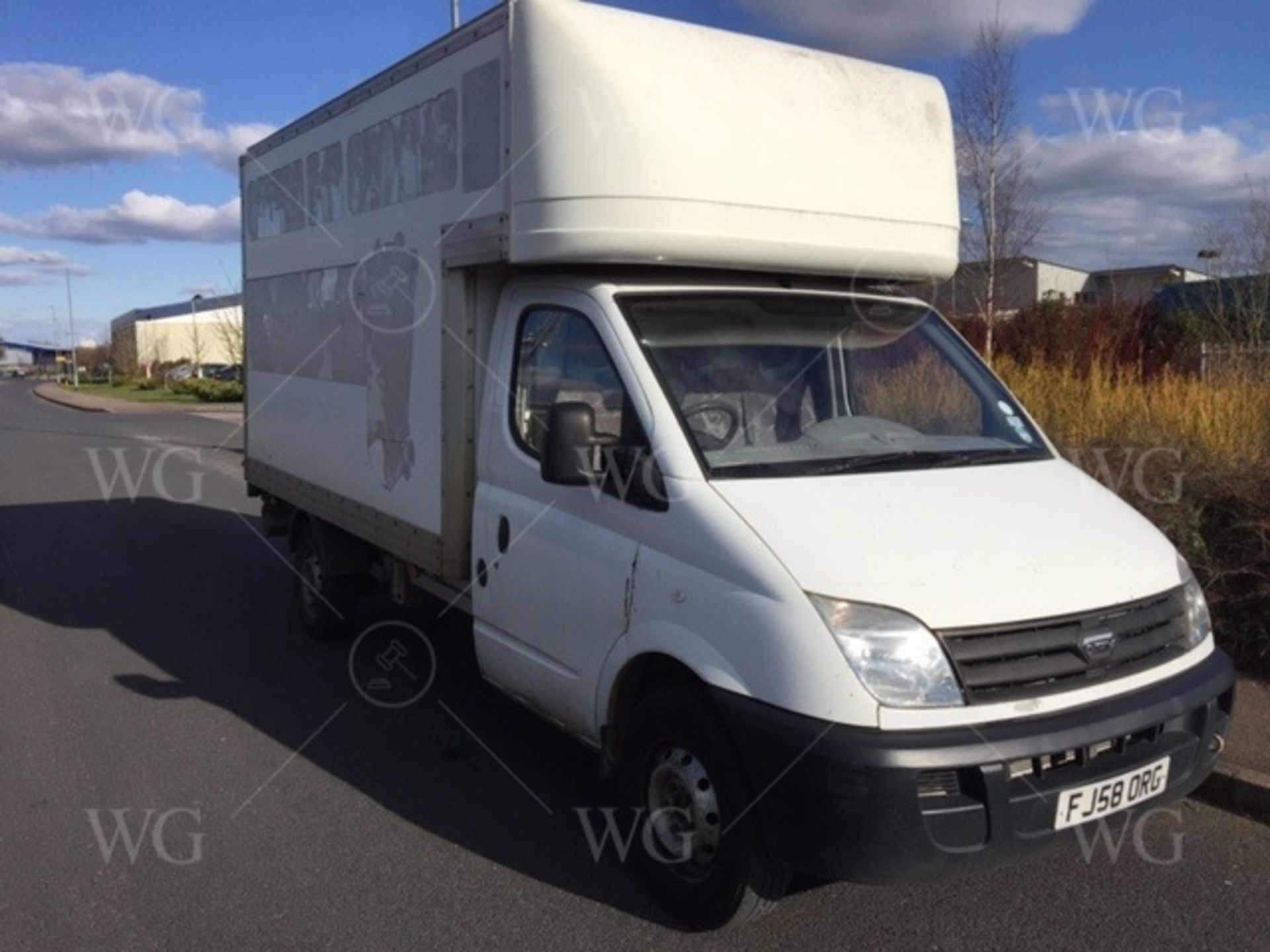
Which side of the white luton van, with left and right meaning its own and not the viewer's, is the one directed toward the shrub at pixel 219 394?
back

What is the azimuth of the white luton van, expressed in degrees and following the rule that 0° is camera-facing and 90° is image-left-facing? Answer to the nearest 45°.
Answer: approximately 315°
